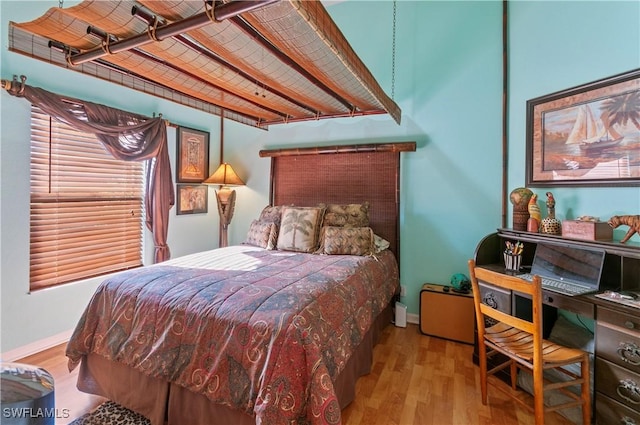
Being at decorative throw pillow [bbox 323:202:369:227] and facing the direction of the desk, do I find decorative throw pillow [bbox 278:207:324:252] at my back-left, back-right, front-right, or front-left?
back-right

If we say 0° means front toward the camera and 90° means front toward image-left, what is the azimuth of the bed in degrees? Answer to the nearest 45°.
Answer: approximately 45°

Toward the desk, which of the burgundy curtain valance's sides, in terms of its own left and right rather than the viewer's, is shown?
front

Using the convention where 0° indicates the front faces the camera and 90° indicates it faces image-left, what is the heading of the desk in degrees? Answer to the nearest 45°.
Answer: approximately 45°

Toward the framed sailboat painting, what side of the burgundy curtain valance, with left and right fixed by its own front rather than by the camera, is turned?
front

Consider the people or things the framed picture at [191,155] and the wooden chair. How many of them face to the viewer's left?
0

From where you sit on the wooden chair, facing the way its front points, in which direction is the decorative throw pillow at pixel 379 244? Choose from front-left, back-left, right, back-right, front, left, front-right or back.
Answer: left

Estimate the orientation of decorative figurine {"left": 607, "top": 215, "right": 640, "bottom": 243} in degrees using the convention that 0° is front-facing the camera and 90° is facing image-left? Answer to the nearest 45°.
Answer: approximately 90°

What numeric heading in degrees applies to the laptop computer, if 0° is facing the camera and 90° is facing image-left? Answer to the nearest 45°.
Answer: approximately 45°
